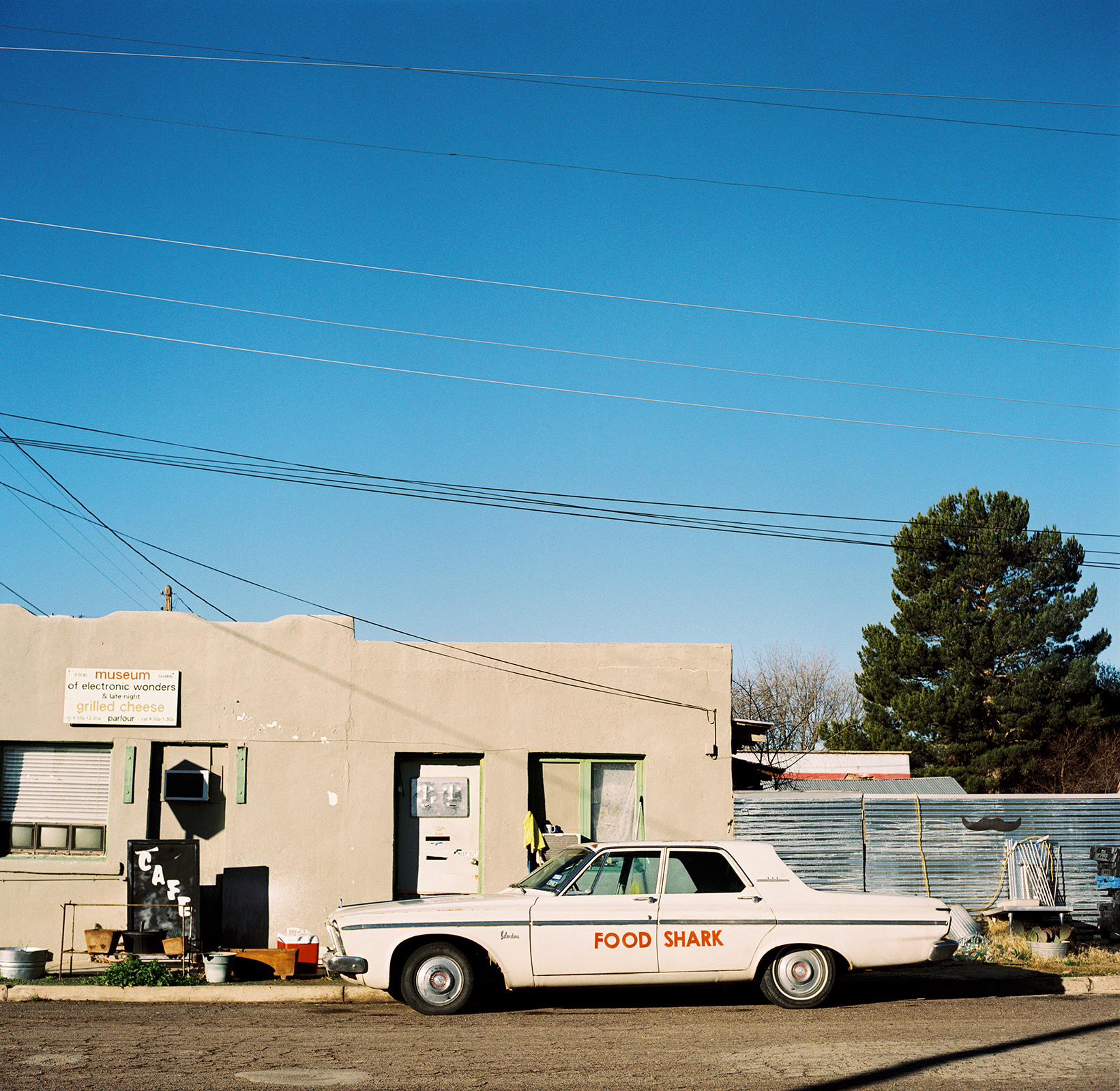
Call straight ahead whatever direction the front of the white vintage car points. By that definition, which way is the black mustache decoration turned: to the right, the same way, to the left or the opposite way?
to the left

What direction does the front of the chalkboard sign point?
toward the camera

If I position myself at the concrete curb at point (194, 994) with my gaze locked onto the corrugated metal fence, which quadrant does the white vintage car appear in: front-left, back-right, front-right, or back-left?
front-right

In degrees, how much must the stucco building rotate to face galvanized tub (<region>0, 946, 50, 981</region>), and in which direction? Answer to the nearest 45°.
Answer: approximately 45° to its right

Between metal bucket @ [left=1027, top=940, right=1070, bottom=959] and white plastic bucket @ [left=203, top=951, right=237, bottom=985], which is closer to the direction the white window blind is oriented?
the white plastic bucket

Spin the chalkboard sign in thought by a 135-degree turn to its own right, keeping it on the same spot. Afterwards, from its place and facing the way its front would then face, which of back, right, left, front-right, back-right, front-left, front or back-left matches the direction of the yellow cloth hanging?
back-right

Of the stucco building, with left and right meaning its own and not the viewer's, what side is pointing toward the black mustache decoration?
left

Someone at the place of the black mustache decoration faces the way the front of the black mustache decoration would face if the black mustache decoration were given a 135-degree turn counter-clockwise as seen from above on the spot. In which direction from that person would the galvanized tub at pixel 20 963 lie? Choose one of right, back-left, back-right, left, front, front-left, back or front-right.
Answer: back

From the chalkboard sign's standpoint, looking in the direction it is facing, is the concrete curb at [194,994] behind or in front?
in front

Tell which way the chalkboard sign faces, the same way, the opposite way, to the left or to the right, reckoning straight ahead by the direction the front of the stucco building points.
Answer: the same way

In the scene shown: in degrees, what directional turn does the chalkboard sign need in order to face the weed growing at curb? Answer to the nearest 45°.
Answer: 0° — it already faces it

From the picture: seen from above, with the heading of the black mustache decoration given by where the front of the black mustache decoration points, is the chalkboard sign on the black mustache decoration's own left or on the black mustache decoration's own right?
on the black mustache decoration's own right

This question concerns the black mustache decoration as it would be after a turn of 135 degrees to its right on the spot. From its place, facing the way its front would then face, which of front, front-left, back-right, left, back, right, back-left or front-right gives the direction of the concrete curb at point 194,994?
left

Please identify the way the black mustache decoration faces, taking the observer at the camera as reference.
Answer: facing the viewer

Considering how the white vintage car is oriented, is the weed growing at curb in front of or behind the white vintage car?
in front

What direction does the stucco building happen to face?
toward the camera

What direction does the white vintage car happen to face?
to the viewer's left
